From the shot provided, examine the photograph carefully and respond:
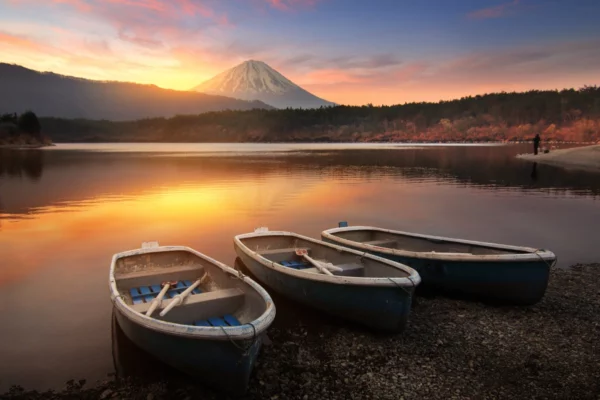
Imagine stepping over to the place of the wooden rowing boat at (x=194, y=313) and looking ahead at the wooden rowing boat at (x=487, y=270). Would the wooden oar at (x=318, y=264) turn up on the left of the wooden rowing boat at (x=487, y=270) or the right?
left

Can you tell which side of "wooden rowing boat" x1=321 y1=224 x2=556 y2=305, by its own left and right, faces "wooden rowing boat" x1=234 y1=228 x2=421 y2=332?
right

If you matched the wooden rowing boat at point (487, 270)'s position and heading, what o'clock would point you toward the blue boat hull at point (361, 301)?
The blue boat hull is roughly at 3 o'clock from the wooden rowing boat.

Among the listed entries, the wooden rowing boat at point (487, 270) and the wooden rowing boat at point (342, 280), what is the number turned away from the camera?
0

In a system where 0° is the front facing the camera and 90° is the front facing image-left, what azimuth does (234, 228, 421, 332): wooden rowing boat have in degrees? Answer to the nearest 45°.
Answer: approximately 315°

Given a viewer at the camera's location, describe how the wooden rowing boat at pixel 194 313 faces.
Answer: facing the viewer and to the right of the viewer
